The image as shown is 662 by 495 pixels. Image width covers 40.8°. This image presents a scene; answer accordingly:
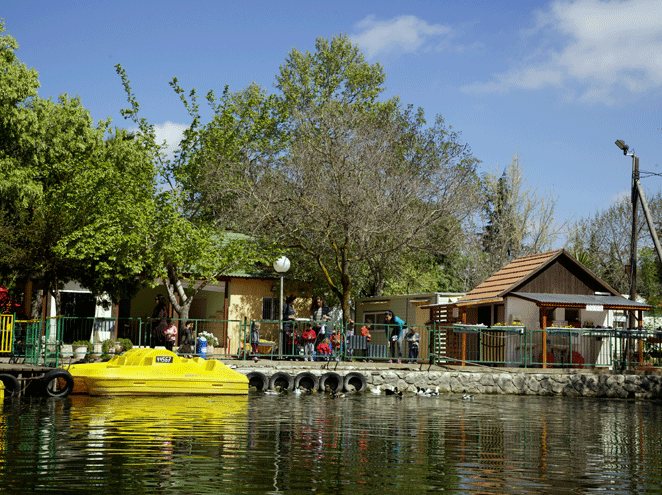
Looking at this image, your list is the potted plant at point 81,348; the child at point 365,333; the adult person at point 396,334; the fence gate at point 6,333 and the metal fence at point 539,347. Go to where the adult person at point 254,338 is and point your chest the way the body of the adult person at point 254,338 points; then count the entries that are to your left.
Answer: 3

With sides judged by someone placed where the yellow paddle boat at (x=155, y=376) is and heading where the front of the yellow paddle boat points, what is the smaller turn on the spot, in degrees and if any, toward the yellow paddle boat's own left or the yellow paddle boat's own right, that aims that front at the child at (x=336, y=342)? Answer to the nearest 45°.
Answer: approximately 135° to the yellow paddle boat's own right

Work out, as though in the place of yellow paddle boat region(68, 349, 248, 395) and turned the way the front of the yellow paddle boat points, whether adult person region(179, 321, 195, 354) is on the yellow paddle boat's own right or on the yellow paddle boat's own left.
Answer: on the yellow paddle boat's own right

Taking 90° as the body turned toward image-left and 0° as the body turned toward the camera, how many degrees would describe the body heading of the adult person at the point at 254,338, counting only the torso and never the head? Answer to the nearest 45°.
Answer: approximately 0°
